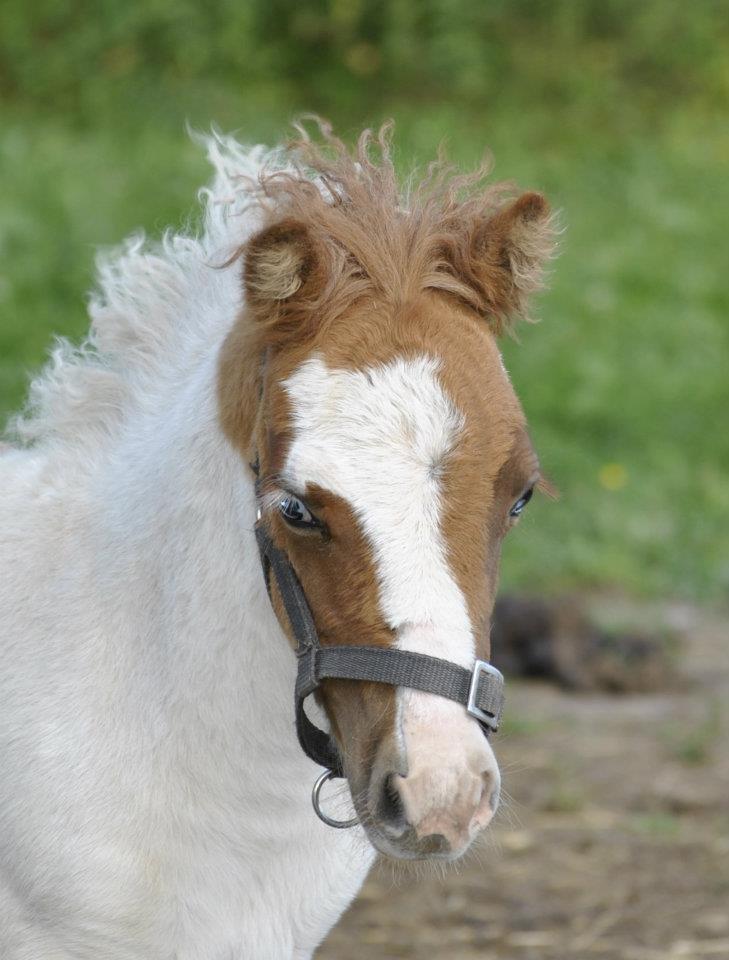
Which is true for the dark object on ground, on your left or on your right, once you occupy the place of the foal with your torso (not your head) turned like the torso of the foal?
on your left

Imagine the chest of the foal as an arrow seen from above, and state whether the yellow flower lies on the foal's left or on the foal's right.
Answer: on the foal's left

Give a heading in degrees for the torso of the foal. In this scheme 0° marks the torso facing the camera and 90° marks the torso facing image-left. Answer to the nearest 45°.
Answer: approximately 315°
